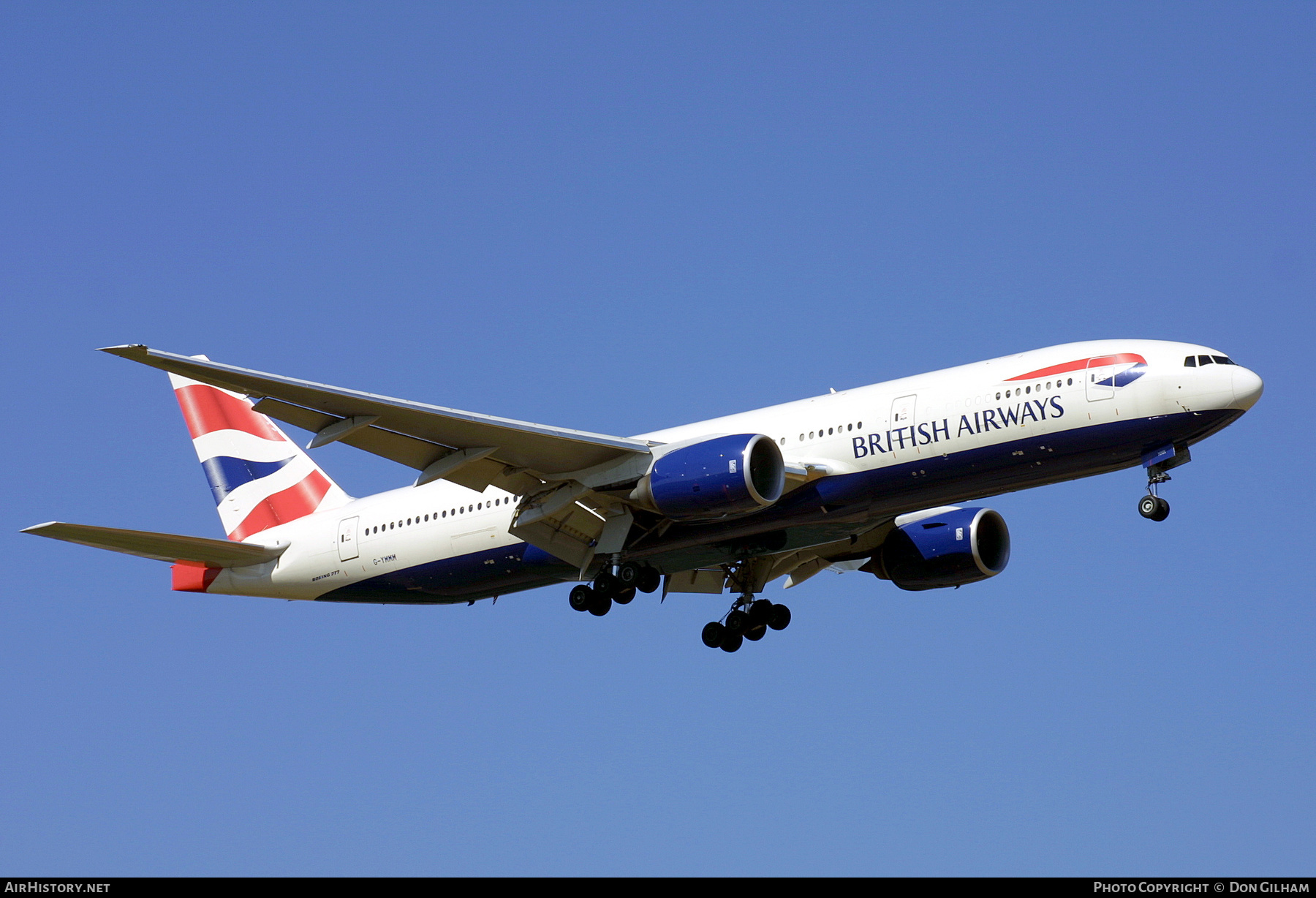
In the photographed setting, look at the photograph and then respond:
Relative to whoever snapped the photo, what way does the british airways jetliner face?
facing the viewer and to the right of the viewer
